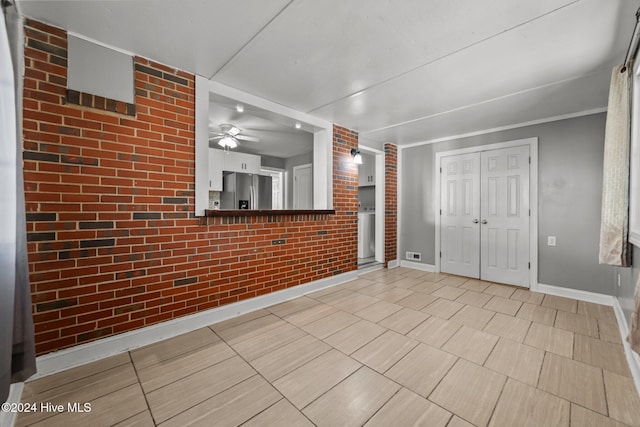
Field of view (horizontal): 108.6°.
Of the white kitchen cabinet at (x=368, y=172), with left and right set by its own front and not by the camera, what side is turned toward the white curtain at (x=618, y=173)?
left

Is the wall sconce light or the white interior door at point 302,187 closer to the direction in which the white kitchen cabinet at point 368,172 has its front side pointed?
the wall sconce light

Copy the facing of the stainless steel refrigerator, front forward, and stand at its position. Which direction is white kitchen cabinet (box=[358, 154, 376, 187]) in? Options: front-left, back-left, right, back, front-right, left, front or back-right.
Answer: front-left

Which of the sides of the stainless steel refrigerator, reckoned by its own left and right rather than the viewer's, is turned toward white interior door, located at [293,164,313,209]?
left

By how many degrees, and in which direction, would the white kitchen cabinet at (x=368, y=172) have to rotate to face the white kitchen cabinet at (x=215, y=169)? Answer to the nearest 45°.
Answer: approximately 90° to its right

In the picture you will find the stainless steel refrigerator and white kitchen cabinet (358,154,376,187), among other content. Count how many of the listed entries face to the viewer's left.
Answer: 0

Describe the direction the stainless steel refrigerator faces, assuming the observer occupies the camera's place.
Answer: facing the viewer and to the right of the viewer
